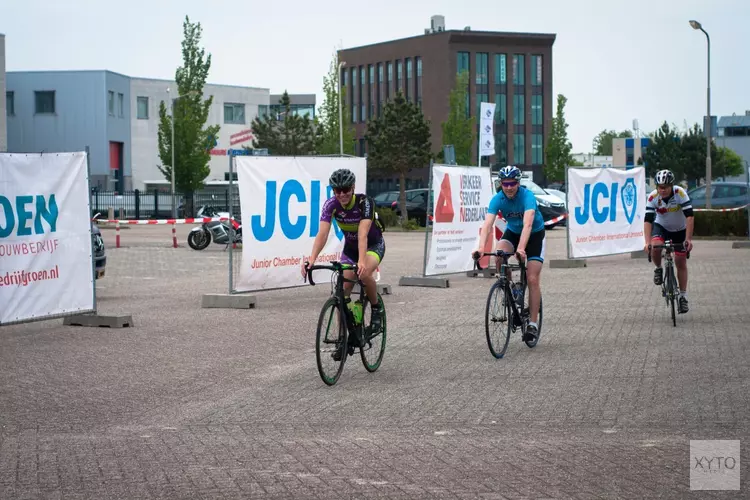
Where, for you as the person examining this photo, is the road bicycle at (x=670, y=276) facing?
facing the viewer

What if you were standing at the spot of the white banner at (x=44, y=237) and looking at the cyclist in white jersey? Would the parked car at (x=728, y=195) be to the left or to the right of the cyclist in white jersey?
left

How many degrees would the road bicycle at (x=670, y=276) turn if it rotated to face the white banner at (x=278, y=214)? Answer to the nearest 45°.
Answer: approximately 90° to its right

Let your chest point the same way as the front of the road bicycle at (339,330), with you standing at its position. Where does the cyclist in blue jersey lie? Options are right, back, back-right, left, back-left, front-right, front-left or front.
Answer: back

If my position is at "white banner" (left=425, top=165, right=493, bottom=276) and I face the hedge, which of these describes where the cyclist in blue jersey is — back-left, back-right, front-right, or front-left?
back-right

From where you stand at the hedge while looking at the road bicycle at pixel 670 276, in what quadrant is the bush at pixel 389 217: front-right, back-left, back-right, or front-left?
back-right

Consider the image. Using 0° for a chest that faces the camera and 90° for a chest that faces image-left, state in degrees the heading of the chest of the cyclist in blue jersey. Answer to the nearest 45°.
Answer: approximately 45°

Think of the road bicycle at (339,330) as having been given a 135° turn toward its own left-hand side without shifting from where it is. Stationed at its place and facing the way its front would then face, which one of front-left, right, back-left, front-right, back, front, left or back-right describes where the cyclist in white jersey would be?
front-left

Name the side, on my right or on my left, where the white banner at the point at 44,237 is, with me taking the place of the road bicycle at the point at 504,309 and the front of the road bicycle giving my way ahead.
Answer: on my right

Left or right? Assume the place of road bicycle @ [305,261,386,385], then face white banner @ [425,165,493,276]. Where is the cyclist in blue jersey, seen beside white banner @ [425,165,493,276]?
right

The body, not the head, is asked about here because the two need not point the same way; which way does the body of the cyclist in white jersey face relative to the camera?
toward the camera

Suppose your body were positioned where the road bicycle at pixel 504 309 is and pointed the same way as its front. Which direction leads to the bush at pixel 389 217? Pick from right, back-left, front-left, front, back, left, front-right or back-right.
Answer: back-right

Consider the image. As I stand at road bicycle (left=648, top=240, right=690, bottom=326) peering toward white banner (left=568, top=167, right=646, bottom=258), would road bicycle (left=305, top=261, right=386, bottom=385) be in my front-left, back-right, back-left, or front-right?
back-left
